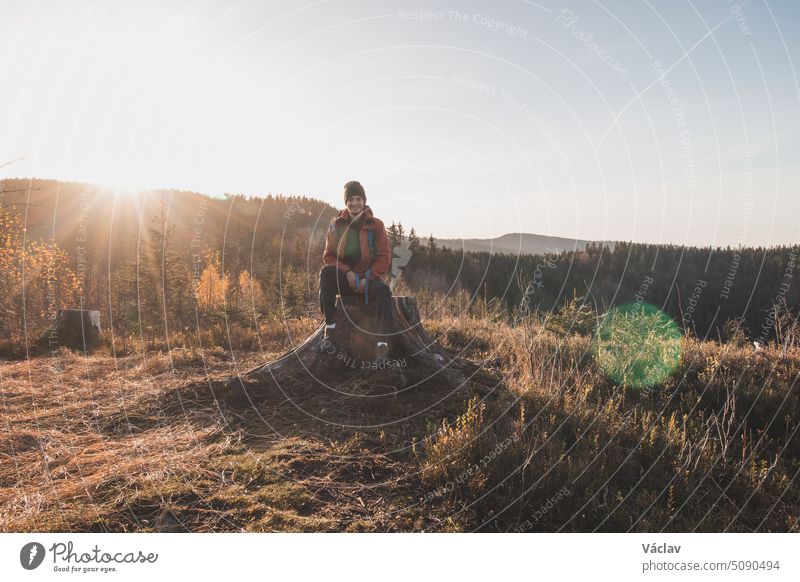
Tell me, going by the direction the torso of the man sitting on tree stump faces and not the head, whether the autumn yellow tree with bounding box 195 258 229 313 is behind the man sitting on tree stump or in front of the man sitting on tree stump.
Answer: behind

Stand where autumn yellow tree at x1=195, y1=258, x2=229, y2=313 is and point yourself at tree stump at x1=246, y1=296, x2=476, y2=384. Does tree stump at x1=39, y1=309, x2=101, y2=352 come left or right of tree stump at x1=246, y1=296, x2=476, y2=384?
right

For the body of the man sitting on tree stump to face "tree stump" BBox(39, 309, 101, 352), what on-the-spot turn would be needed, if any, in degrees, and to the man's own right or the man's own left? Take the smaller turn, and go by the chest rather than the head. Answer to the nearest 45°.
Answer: approximately 135° to the man's own right

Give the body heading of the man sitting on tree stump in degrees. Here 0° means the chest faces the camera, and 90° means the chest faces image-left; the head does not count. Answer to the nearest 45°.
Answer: approximately 0°

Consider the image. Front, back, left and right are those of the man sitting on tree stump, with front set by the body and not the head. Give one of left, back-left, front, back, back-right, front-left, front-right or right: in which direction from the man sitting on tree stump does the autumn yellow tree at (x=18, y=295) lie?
back-right
